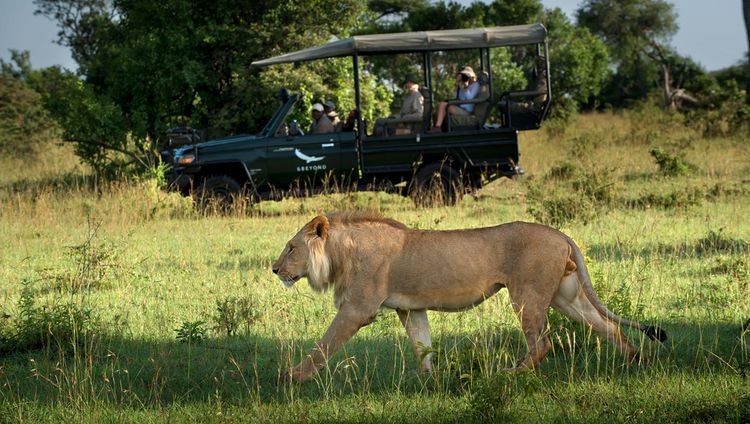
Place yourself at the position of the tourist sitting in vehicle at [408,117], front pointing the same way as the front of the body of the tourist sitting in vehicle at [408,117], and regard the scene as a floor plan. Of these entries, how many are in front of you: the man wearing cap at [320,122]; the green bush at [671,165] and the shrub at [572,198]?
1

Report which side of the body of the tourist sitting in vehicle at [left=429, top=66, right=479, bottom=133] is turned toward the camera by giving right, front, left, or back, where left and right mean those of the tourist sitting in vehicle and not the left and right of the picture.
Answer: left

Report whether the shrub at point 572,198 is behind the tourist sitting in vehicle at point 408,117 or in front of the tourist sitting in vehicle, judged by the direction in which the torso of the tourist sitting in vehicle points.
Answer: behind

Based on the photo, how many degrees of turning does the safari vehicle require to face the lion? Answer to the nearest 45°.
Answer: approximately 90° to its left

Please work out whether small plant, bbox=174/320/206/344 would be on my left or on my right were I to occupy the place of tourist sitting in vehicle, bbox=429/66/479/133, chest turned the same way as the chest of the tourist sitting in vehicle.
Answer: on my left

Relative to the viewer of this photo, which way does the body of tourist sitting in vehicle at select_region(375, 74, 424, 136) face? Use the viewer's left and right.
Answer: facing to the left of the viewer

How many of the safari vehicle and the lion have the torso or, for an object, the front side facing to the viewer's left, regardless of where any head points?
2

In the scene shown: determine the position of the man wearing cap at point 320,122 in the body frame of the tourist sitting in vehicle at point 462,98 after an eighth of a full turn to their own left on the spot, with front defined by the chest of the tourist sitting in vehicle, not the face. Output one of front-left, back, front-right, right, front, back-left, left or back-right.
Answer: front-right

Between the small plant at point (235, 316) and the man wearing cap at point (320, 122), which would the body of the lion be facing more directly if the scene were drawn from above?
the small plant

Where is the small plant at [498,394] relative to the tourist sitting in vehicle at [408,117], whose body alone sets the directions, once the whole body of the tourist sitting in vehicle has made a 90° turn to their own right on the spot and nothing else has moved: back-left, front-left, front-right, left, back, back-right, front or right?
back

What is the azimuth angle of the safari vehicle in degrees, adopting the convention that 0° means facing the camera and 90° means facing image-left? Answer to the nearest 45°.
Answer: approximately 90°

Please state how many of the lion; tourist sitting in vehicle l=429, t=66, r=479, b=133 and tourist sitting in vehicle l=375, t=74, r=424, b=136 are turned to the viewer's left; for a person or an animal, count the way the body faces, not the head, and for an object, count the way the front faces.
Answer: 3

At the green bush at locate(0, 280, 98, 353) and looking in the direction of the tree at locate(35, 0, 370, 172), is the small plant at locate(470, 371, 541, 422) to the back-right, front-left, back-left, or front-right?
back-right

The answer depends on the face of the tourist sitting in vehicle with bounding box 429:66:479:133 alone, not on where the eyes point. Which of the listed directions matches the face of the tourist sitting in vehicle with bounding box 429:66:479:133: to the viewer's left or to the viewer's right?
to the viewer's left

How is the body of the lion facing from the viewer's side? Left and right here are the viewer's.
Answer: facing to the left of the viewer

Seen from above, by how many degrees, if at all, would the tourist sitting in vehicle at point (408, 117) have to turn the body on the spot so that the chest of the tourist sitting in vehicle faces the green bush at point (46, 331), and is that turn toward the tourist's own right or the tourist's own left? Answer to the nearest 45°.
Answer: approximately 90° to the tourist's own left

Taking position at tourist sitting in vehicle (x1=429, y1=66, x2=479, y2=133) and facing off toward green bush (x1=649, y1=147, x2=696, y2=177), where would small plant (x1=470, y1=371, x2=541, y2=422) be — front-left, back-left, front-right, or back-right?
back-right
